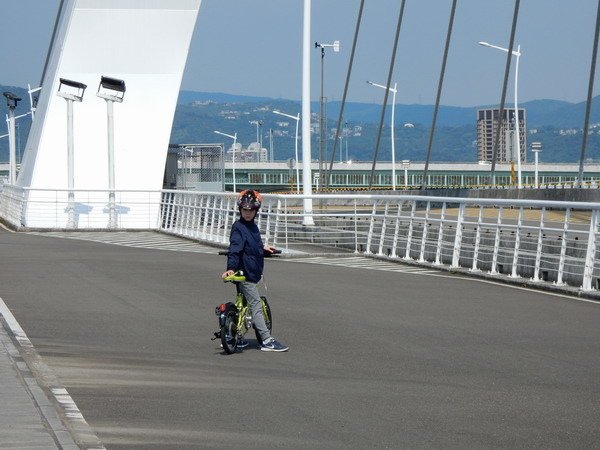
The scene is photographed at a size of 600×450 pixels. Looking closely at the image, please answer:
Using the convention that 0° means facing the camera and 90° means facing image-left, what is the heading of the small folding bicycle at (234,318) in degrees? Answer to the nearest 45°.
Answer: approximately 225°

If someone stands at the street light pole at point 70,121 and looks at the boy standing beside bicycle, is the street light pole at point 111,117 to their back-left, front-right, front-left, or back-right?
front-left

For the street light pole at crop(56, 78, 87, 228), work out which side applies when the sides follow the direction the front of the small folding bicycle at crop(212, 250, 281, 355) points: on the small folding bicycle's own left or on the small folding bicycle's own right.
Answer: on the small folding bicycle's own left

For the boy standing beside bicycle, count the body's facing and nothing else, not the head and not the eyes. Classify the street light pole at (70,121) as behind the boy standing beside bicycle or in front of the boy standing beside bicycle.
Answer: behind

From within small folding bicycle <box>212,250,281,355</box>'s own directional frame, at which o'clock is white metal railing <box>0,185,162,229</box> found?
The white metal railing is roughly at 10 o'clock from the small folding bicycle.

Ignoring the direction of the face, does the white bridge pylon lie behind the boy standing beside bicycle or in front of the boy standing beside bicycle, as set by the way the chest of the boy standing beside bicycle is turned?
behind

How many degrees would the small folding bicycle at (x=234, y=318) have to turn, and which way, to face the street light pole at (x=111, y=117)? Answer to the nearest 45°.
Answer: approximately 45° to its left

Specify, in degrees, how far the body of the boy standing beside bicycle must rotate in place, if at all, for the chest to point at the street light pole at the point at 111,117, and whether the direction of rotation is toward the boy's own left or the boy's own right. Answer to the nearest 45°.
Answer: approximately 135° to the boy's own left

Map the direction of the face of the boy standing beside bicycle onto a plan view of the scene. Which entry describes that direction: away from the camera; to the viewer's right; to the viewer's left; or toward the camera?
toward the camera

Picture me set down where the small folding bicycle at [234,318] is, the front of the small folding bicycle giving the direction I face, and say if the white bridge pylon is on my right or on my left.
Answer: on my left

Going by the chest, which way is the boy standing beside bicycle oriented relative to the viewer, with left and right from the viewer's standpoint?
facing the viewer and to the right of the viewer
